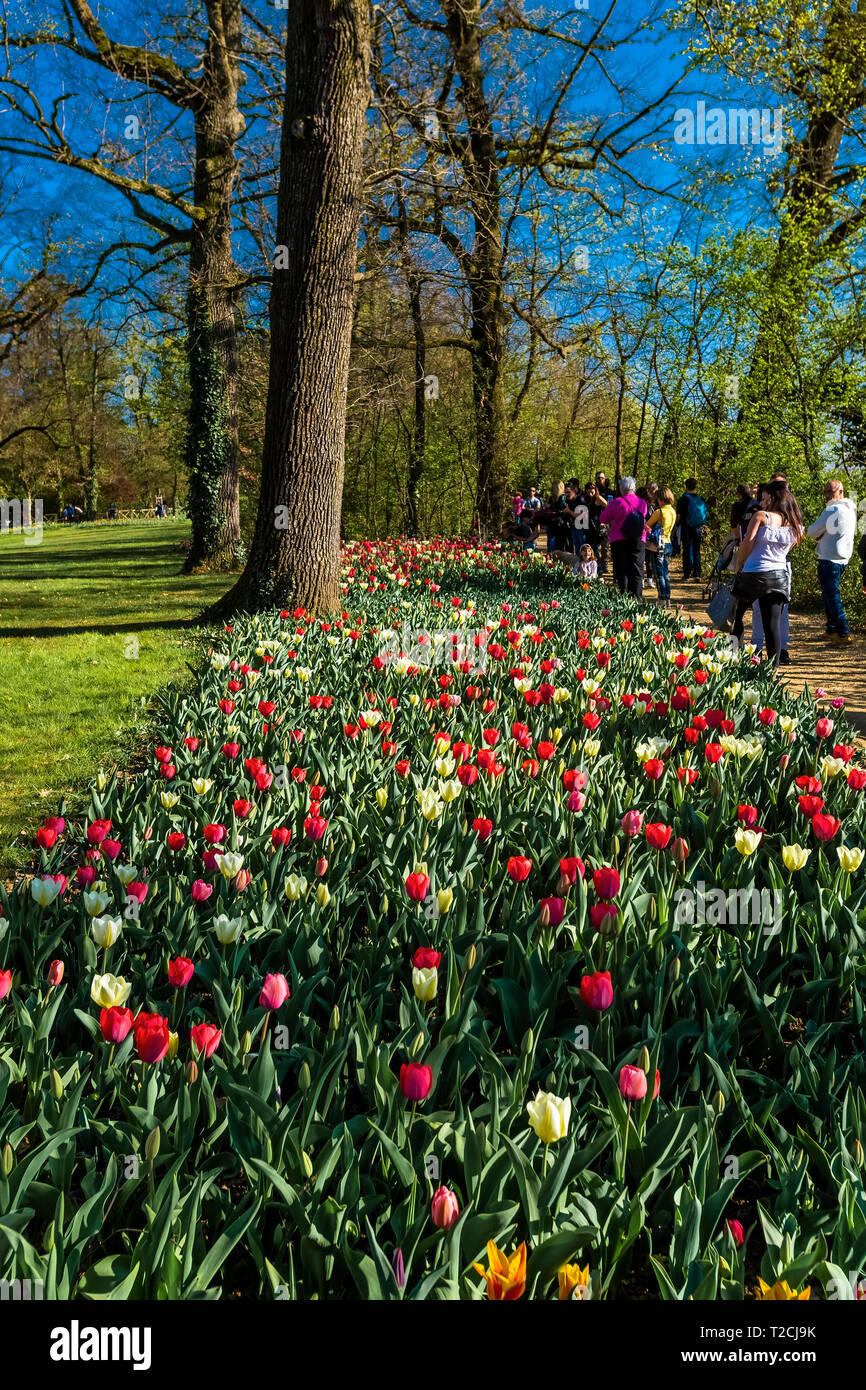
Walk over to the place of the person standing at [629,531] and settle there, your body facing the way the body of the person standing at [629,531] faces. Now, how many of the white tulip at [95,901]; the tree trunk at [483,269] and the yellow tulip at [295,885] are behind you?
2

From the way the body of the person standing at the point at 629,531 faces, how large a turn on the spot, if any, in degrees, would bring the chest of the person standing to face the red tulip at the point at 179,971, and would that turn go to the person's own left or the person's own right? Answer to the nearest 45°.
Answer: approximately 180°

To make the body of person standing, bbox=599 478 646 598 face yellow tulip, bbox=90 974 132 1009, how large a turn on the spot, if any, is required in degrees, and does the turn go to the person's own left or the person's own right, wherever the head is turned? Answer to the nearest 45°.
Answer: approximately 180°

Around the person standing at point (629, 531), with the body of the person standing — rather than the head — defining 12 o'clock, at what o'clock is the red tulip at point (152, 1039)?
The red tulip is roughly at 6 o'clock from the person standing.

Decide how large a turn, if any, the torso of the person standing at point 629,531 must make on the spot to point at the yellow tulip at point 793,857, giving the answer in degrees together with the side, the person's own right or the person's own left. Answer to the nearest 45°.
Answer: approximately 180°

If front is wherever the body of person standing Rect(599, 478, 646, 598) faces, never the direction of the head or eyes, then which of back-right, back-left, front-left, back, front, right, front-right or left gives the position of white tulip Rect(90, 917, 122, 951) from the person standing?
back

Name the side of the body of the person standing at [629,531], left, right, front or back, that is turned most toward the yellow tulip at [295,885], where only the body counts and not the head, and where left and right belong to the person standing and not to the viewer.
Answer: back

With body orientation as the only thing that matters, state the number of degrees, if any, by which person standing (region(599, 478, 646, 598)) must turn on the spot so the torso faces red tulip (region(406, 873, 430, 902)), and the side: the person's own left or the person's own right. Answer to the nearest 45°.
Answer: approximately 180°

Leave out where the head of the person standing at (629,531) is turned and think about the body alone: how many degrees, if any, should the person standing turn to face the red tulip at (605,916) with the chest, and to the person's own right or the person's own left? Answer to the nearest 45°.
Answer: approximately 180°

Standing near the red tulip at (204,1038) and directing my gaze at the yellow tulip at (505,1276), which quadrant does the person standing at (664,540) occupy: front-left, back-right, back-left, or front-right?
back-left

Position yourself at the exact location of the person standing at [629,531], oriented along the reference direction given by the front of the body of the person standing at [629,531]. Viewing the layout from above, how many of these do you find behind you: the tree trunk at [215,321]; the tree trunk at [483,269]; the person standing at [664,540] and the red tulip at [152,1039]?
1

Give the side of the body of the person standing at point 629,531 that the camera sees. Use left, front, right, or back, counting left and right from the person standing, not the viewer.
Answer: back

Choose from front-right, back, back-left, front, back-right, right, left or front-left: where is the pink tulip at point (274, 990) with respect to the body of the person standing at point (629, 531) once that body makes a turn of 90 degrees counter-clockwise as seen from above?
left

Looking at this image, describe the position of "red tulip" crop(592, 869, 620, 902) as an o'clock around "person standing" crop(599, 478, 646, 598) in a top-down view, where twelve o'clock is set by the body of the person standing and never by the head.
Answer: The red tulip is roughly at 6 o'clock from the person standing.

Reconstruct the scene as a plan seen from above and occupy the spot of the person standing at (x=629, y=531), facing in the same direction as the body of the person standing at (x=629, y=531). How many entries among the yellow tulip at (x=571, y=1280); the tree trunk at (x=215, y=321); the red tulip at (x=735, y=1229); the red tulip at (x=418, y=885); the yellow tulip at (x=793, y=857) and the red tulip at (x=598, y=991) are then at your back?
5

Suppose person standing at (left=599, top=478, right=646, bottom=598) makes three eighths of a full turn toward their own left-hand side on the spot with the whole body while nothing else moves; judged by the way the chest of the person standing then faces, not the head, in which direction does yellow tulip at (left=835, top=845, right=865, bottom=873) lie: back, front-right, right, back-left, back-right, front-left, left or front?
front-left

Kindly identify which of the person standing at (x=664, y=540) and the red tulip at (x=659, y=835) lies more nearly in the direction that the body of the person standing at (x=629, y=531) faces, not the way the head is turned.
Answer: the person standing
